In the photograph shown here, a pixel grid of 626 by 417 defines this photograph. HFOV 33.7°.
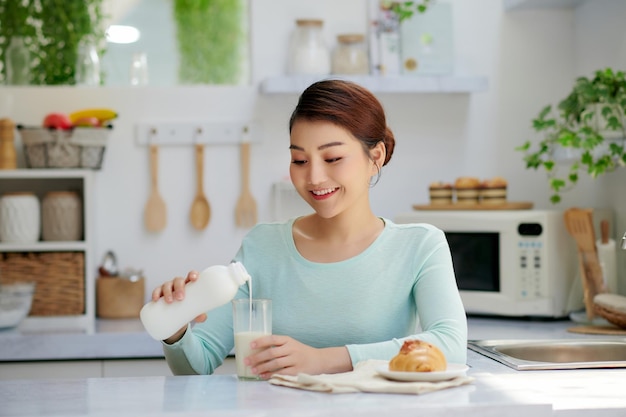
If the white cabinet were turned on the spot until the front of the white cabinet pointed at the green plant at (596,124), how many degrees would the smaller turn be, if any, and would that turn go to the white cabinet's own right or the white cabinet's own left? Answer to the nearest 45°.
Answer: approximately 45° to the white cabinet's own left

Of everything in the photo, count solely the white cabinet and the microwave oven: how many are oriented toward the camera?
2

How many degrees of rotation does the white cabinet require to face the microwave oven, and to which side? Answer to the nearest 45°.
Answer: approximately 90° to its left

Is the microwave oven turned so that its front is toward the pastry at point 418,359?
yes

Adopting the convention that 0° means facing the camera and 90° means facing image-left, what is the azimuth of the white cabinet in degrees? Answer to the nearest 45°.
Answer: approximately 0°

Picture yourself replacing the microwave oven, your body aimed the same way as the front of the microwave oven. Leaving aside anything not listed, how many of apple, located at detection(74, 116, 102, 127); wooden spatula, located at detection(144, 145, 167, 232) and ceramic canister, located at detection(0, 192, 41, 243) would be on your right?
3

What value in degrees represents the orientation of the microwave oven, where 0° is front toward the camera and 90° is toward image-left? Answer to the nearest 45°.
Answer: approximately 0°

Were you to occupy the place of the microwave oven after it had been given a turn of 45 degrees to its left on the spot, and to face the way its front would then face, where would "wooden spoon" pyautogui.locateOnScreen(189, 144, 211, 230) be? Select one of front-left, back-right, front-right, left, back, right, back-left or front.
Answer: back-right

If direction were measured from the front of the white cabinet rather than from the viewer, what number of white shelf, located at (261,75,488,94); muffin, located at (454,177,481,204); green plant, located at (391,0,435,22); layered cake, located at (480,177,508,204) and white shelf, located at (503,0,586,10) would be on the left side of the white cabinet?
5
